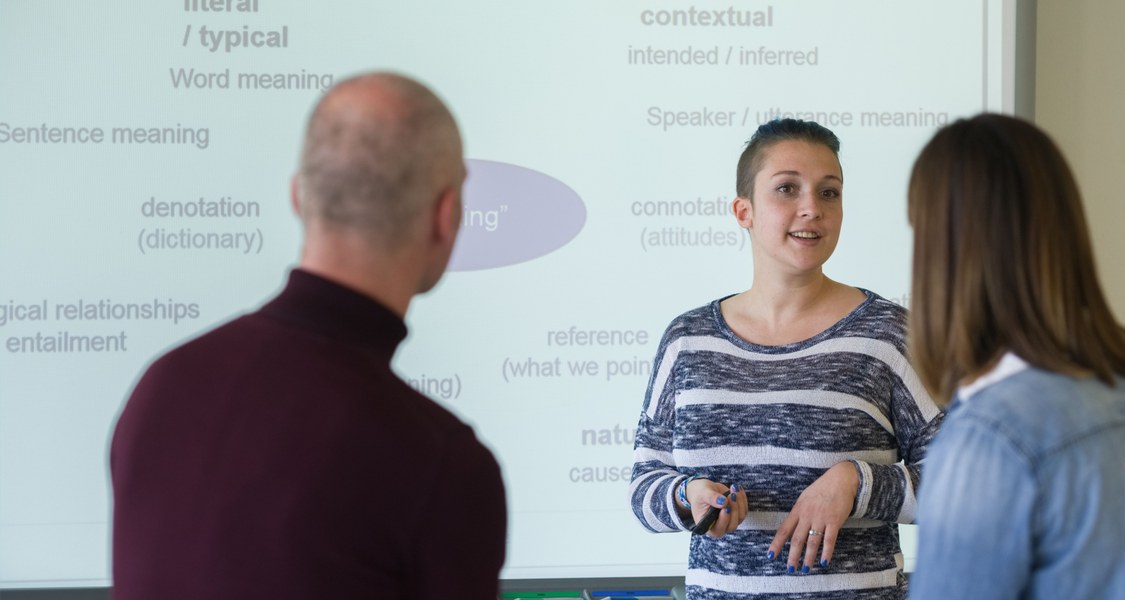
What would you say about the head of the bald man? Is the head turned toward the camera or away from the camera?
away from the camera

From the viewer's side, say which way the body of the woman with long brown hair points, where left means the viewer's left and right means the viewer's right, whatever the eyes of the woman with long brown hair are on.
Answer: facing away from the viewer and to the left of the viewer

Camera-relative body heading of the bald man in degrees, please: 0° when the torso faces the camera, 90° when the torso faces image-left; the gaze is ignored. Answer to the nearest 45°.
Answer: approximately 225°

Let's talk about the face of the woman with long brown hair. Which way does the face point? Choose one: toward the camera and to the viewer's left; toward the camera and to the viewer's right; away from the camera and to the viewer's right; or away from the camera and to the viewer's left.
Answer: away from the camera and to the viewer's left

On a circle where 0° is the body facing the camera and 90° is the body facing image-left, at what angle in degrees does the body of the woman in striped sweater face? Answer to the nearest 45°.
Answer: approximately 0°

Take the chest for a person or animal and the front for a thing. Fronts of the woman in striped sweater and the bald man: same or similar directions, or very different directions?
very different directions
